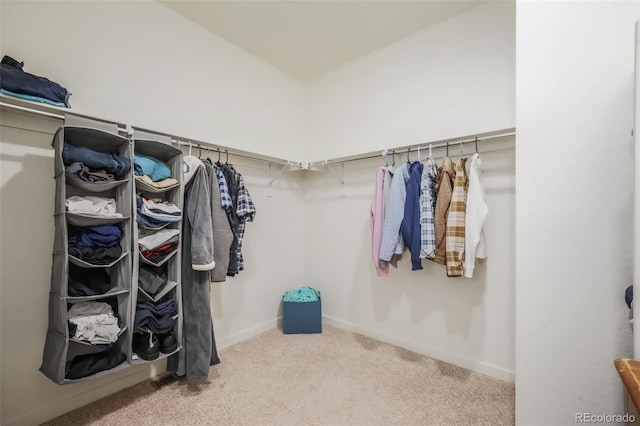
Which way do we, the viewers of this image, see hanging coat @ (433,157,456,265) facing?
facing to the left of the viewer

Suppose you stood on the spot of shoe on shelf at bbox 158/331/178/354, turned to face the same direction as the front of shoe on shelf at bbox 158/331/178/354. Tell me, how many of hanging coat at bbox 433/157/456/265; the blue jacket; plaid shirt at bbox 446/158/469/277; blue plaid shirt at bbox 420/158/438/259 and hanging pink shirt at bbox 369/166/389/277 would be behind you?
0

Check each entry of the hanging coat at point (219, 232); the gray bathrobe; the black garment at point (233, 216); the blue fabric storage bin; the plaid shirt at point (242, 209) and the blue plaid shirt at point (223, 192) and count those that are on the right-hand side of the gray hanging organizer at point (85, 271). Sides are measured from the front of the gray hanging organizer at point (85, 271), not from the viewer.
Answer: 0

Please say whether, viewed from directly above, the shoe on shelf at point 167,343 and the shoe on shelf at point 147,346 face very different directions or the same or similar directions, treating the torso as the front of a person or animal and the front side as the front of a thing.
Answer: same or similar directions

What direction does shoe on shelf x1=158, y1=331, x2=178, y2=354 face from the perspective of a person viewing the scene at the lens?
facing the viewer and to the right of the viewer

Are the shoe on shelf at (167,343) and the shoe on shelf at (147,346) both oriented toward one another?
no

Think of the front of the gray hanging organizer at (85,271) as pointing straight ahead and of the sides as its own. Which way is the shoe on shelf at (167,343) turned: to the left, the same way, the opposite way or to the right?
the same way

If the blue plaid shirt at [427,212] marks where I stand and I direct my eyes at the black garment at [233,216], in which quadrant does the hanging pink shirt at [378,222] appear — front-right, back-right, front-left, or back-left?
front-right

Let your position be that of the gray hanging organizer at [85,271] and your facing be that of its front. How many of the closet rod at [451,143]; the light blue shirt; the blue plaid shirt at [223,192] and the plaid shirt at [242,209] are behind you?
0

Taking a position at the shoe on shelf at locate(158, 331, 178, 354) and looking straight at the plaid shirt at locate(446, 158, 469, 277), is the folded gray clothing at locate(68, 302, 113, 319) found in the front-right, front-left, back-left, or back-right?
back-right
